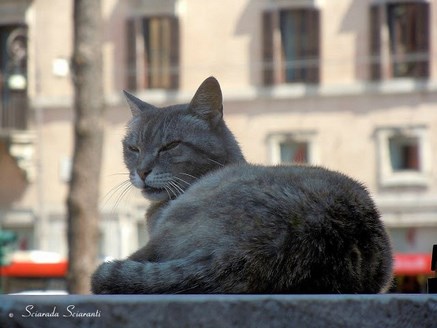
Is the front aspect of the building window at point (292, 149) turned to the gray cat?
yes

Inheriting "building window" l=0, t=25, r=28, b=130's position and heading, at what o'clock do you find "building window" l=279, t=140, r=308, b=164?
"building window" l=279, t=140, r=308, b=164 is roughly at 10 o'clock from "building window" l=0, t=25, r=28, b=130.

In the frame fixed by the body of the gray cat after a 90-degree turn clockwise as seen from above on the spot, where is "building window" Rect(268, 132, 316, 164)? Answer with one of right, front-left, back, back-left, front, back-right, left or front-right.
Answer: front

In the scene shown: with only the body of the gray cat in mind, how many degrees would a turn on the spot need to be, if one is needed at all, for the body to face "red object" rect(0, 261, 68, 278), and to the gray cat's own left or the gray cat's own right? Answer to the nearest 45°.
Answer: approximately 90° to the gray cat's own right

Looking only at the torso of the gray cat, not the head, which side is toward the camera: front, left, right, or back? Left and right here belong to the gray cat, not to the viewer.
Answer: left

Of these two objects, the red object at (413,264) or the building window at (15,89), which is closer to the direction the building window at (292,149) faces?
the red object

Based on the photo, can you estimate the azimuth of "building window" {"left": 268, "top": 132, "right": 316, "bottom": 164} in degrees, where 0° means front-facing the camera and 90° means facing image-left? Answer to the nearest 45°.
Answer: approximately 0°

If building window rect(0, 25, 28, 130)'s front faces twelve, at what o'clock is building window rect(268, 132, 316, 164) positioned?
building window rect(268, 132, 316, 164) is roughly at 10 o'clock from building window rect(0, 25, 28, 130).

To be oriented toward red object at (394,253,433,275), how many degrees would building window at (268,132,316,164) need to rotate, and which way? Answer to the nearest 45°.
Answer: approximately 45° to its left

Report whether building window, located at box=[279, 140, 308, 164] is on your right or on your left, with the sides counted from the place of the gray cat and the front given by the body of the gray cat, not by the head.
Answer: on your right

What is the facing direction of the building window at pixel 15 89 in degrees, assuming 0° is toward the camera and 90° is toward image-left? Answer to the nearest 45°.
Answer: approximately 0°

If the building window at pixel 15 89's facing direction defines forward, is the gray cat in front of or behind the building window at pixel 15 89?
in front
